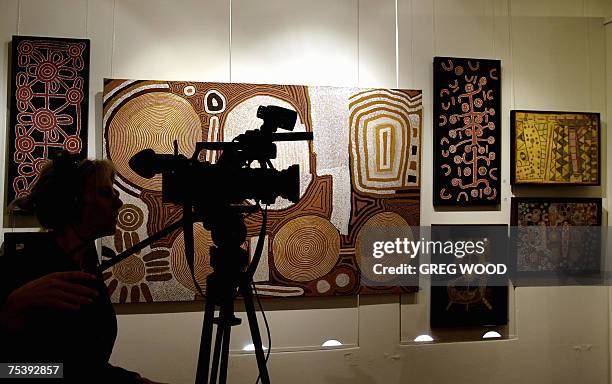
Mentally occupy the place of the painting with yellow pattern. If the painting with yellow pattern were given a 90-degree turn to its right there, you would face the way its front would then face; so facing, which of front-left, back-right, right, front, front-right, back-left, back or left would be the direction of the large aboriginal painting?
front-left

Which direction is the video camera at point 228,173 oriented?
to the viewer's right

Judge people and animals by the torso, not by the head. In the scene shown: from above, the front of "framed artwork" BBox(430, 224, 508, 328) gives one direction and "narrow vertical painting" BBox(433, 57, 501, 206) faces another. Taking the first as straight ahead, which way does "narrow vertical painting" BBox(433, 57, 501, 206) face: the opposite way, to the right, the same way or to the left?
the same way

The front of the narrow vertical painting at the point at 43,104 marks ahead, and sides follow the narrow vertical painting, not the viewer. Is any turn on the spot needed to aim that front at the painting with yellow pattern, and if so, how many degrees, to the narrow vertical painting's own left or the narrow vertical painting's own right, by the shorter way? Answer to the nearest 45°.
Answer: approximately 90° to the narrow vertical painting's own left

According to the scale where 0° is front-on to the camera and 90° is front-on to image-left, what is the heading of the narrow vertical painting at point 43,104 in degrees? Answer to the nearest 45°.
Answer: approximately 0°

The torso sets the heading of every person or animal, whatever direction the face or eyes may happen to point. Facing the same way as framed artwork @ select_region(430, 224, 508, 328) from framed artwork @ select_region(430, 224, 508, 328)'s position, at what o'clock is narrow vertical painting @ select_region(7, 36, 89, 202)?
The narrow vertical painting is roughly at 2 o'clock from the framed artwork.

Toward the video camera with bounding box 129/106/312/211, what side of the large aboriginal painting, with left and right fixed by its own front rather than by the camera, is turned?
front

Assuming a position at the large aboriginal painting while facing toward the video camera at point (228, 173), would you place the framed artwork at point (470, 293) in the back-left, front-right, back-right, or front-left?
back-left

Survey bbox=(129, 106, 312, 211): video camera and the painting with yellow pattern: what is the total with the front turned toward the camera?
1

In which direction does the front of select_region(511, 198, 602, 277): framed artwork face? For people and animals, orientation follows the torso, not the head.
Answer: toward the camera

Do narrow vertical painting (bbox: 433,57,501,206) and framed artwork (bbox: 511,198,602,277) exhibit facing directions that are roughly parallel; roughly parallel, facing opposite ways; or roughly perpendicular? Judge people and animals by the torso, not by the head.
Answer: roughly parallel

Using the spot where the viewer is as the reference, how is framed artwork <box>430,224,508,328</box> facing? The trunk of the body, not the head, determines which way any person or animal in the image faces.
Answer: facing the viewer

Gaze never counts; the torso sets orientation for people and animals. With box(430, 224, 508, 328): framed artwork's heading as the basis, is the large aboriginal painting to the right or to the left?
on its right

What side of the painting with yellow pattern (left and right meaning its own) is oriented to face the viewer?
front
